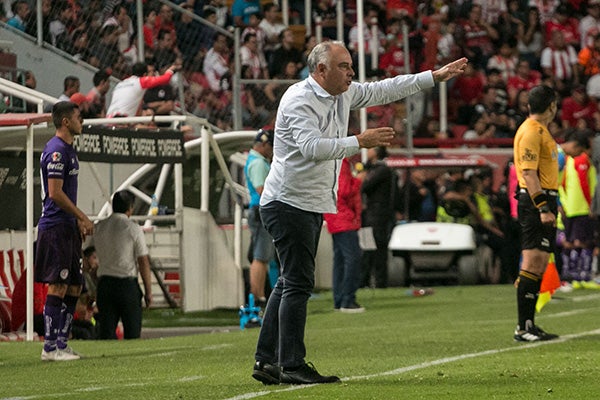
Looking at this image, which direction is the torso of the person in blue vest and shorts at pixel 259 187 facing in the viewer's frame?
to the viewer's right

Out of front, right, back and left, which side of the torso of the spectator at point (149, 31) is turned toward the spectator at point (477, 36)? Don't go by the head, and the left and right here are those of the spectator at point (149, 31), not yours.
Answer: left

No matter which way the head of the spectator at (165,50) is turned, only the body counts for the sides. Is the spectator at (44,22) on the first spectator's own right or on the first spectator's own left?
on the first spectator's own right

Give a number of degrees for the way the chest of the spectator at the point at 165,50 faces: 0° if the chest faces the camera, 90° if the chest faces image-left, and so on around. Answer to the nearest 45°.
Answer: approximately 315°

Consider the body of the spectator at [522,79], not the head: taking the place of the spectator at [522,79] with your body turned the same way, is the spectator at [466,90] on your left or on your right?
on your right

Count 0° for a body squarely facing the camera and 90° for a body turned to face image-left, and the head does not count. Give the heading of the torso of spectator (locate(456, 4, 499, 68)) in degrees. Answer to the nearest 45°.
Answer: approximately 0°
